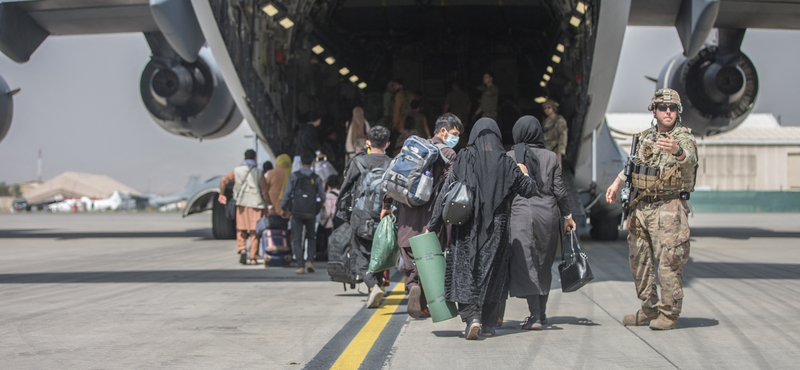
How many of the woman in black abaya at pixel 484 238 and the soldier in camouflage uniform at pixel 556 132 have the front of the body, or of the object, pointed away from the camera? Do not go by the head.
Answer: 1

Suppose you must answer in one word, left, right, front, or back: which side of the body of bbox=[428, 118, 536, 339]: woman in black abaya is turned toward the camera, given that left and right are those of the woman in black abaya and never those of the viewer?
back

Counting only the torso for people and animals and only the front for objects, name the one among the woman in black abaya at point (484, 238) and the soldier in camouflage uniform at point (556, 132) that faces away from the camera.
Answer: the woman in black abaya

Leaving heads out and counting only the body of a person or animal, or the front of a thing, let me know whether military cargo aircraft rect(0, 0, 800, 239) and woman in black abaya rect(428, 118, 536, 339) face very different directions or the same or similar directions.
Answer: same or similar directions

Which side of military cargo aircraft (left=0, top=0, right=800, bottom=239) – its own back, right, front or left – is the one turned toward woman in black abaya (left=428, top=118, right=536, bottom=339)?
back

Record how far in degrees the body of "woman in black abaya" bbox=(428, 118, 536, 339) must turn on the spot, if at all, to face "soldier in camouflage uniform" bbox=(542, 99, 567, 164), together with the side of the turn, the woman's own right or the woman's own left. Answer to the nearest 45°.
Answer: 0° — they already face them

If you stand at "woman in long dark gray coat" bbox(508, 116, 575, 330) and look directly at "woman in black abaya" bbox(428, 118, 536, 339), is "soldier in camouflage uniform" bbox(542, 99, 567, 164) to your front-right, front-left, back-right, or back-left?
back-right

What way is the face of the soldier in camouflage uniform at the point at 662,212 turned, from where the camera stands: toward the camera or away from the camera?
toward the camera

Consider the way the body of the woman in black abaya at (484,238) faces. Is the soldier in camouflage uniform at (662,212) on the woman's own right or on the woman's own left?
on the woman's own right

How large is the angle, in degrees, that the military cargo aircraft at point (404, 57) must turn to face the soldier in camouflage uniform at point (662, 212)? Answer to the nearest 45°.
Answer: approximately 180°

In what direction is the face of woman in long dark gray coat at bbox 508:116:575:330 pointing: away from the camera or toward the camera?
away from the camera

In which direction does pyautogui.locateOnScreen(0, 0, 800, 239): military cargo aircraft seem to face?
away from the camera

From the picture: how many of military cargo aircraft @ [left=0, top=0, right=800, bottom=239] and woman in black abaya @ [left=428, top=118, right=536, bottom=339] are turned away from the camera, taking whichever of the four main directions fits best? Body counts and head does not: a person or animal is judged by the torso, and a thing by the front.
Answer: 2

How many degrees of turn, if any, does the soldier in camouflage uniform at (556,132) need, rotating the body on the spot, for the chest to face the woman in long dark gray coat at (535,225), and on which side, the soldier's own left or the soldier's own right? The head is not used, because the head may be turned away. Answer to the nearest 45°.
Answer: approximately 45° to the soldier's own left

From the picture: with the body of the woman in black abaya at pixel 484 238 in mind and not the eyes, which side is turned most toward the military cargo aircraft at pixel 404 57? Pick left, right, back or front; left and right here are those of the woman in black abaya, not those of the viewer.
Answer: front

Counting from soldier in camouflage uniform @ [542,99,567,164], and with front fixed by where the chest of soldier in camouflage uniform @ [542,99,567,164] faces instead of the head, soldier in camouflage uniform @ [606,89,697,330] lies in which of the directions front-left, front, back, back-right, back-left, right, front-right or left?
front-left
